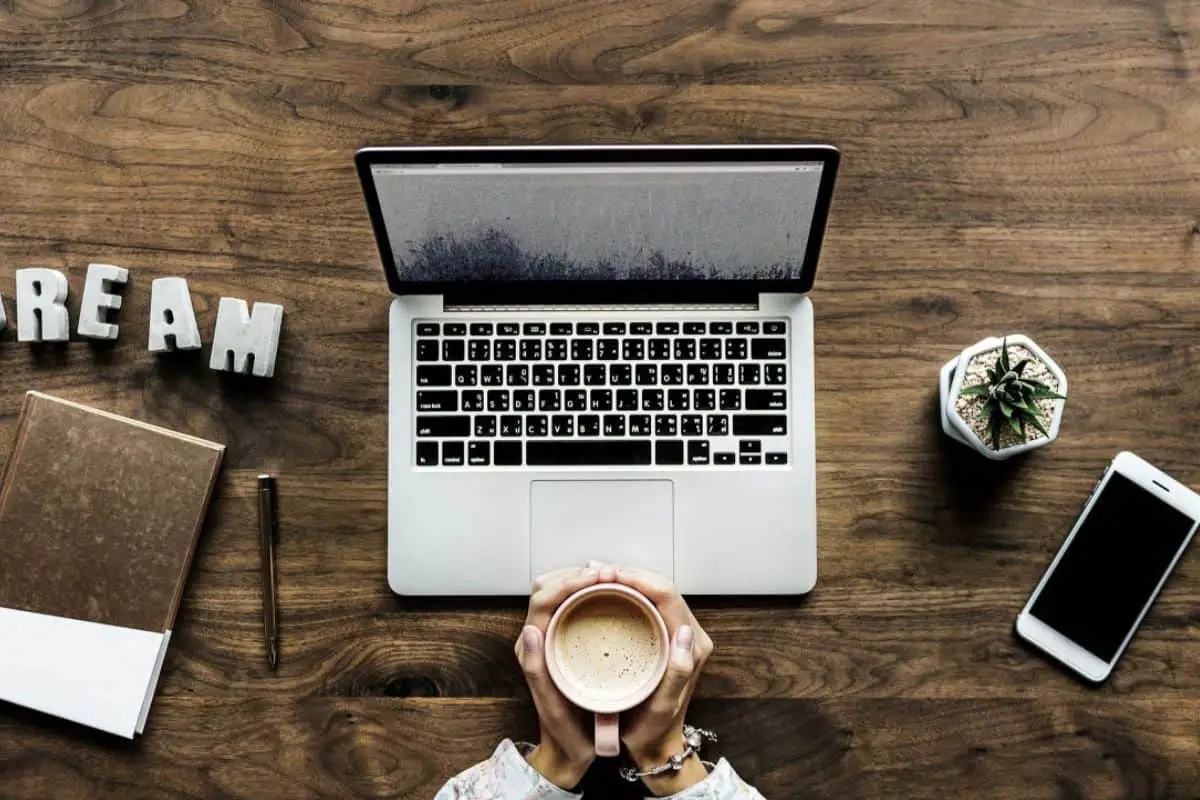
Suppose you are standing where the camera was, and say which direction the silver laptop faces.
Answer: facing the viewer
